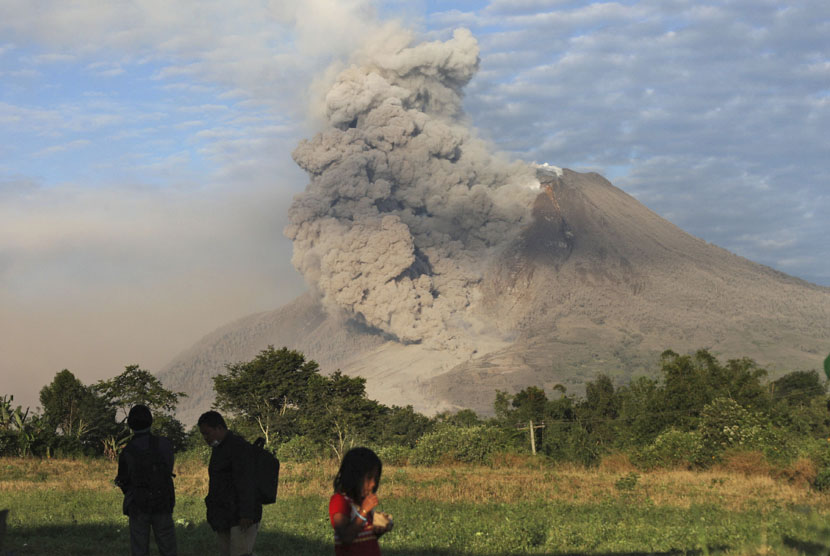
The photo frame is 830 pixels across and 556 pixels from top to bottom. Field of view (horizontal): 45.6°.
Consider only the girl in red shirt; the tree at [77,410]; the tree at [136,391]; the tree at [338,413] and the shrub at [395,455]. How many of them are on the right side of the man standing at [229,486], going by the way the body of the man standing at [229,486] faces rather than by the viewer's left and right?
4

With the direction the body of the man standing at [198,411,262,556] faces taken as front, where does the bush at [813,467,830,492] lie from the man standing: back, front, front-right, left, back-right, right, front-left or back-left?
back-right

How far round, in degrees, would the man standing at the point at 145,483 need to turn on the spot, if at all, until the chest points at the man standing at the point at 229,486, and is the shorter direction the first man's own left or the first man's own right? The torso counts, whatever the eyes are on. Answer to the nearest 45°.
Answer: approximately 135° to the first man's own right

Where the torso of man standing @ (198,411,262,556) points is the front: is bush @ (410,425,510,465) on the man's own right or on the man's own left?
on the man's own right

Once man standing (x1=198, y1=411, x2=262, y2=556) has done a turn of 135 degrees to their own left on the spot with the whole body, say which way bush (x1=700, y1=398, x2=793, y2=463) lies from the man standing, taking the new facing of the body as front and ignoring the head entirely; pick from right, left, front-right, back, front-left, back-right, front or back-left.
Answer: left

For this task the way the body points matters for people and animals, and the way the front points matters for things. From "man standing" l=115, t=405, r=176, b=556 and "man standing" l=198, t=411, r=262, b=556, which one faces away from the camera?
"man standing" l=115, t=405, r=176, b=556

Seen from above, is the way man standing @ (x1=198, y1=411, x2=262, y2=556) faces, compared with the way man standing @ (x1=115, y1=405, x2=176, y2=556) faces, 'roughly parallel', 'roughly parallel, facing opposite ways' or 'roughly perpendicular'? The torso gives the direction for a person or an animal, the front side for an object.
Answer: roughly perpendicular

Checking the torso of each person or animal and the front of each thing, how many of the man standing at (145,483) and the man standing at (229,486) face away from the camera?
1

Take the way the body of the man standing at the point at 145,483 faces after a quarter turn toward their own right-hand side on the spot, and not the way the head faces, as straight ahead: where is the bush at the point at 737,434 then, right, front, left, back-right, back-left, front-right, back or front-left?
front-left

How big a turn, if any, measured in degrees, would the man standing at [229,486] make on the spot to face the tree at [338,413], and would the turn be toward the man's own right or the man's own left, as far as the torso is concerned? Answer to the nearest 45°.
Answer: approximately 90° to the man's own right

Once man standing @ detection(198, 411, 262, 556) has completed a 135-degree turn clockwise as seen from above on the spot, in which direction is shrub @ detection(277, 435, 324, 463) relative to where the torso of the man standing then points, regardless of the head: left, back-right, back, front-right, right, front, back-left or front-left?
front-left

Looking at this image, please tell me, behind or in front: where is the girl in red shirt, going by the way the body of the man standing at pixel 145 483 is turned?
behind

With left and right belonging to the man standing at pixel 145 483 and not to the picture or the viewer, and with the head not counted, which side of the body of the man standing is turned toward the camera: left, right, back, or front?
back

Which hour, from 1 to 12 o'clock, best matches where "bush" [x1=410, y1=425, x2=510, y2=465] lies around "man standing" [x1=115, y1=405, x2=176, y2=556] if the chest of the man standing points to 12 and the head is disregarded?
The bush is roughly at 1 o'clock from the man standing.

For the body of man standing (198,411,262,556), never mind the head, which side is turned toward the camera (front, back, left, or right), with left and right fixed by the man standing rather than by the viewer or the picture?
left

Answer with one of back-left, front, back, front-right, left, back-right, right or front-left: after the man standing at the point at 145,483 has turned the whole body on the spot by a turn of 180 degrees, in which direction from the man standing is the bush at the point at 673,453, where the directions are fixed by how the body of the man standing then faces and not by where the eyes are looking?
back-left

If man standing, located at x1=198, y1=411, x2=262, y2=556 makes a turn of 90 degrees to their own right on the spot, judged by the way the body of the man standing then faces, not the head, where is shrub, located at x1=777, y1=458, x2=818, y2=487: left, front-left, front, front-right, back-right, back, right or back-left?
front-right
